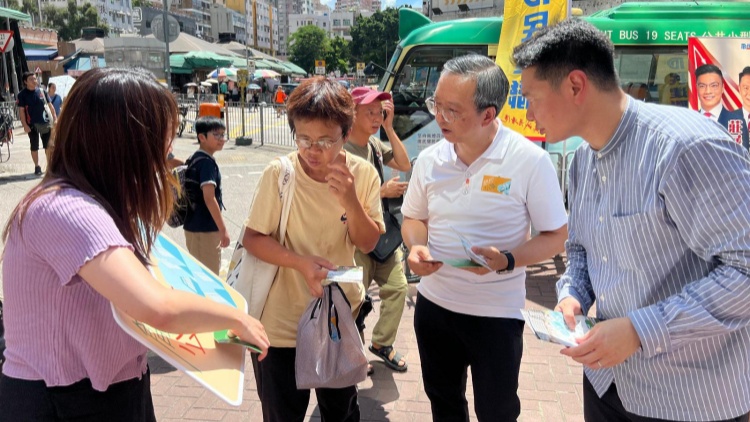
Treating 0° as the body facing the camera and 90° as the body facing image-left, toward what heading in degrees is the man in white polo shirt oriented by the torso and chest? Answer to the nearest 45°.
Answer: approximately 45°

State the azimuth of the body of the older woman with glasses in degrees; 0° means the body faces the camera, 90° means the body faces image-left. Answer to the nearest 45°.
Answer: approximately 0°

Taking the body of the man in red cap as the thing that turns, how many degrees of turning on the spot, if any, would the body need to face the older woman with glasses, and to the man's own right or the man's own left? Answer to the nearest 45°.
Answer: approximately 45° to the man's own right

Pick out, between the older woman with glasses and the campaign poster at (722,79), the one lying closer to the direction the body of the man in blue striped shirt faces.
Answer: the older woman with glasses

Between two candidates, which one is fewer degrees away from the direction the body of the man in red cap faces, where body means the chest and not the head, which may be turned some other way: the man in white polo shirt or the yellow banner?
the man in white polo shirt

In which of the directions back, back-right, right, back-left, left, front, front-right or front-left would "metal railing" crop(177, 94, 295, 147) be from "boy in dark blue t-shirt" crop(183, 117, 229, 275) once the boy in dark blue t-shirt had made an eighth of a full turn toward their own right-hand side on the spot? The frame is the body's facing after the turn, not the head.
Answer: back-left

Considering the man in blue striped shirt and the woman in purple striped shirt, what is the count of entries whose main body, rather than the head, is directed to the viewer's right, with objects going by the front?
1

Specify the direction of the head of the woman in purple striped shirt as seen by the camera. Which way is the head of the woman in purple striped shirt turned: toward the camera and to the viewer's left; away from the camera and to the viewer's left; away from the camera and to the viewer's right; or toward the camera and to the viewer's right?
away from the camera and to the viewer's right

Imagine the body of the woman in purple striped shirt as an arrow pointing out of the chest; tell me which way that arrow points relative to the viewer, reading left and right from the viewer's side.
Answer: facing to the right of the viewer
